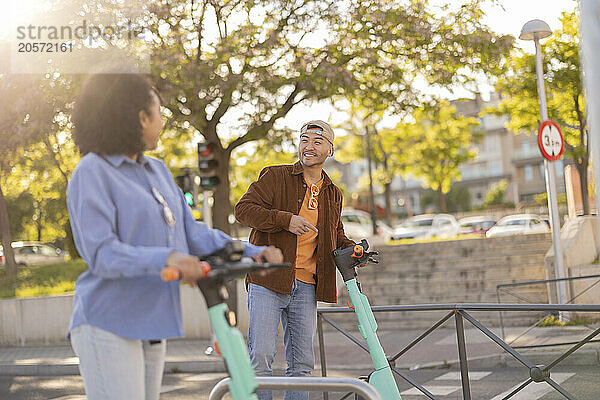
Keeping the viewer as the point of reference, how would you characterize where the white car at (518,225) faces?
facing to the left of the viewer

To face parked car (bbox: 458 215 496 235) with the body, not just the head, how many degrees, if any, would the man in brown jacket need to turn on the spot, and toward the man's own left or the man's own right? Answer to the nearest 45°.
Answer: approximately 135° to the man's own left

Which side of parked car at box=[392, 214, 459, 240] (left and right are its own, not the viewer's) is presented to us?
left

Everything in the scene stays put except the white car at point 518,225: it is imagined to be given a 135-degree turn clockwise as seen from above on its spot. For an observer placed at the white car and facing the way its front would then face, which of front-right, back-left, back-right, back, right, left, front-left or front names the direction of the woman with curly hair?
back-right

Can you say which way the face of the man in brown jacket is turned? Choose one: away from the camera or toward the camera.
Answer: toward the camera

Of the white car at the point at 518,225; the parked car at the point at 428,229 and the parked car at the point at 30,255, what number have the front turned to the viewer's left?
2

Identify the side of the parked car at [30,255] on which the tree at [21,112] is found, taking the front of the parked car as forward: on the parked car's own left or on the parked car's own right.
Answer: on the parked car's own right

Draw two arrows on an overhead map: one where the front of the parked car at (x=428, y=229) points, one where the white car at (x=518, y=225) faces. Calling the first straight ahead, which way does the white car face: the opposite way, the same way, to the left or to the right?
the same way
